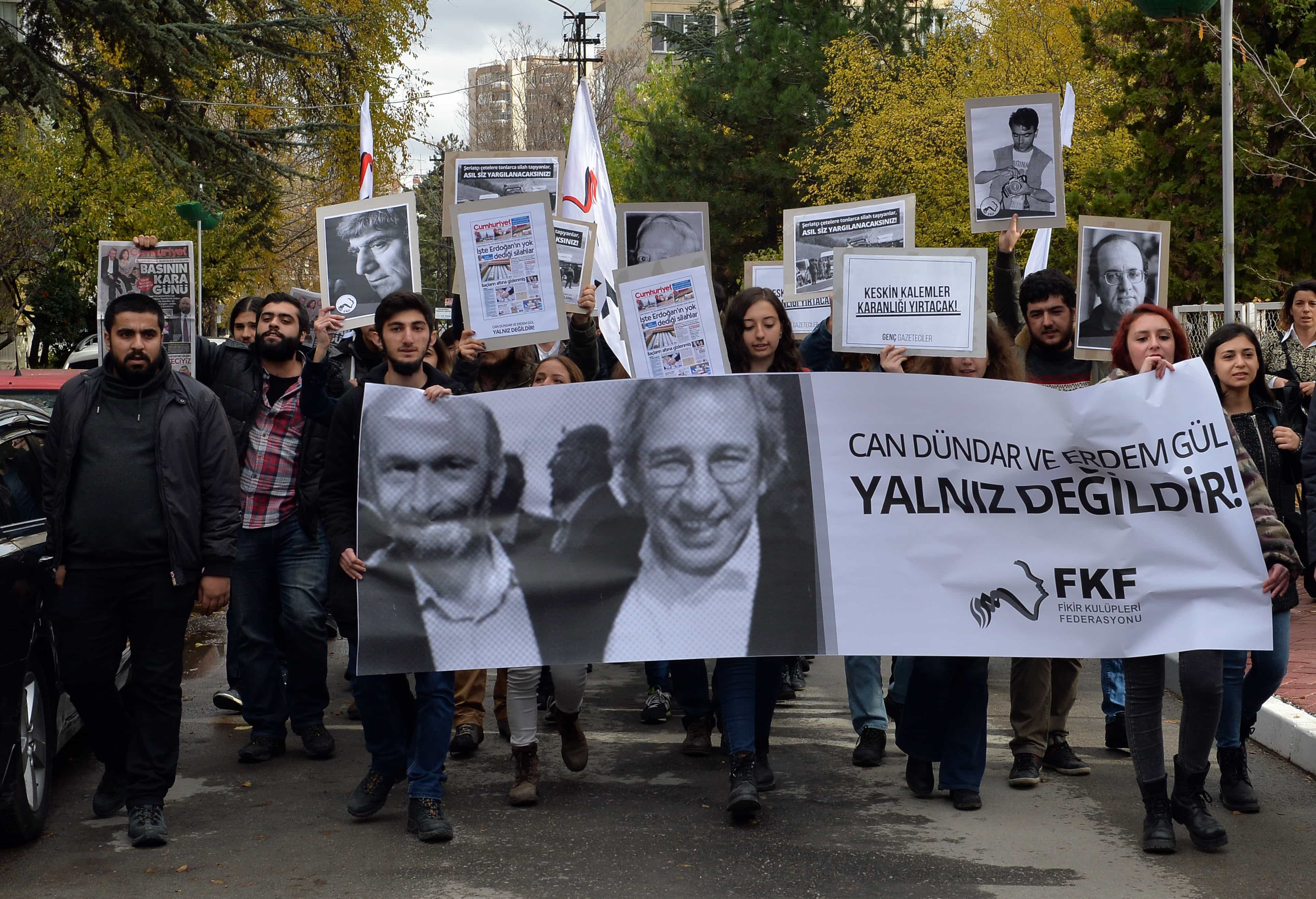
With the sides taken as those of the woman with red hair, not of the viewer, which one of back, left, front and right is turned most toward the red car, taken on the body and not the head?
right

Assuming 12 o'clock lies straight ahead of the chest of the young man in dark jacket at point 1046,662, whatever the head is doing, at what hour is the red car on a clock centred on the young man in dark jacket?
The red car is roughly at 3 o'clock from the young man in dark jacket.

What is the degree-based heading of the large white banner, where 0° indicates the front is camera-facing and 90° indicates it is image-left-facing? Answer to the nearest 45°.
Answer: approximately 0°

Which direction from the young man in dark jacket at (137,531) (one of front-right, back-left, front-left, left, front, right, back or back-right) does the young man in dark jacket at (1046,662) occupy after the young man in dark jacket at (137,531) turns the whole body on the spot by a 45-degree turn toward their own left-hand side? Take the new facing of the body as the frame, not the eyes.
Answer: front-left

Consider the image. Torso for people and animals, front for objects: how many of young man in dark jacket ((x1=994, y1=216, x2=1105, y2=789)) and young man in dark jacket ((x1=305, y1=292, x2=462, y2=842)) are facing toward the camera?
2

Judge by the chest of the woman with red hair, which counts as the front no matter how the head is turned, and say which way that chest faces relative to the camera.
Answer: toward the camera

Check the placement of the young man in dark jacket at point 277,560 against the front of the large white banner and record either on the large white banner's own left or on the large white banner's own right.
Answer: on the large white banner's own right
